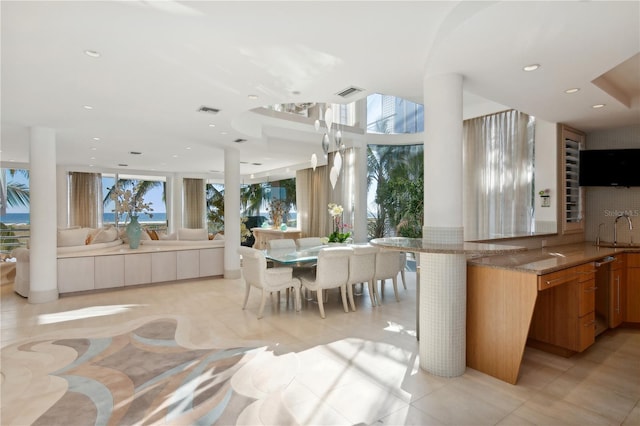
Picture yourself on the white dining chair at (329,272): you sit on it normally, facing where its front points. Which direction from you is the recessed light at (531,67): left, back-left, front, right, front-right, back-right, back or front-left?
back

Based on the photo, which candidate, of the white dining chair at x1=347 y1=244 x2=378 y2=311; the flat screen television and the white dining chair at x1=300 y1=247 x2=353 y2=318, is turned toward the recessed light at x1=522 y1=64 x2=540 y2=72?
the flat screen television

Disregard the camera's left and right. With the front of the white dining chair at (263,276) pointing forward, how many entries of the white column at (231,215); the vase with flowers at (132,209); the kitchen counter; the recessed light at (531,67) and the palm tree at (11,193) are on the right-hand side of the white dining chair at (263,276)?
2

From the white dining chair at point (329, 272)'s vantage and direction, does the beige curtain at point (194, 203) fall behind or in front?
in front

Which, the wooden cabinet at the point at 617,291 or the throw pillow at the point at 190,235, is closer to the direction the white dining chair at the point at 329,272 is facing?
the throw pillow
